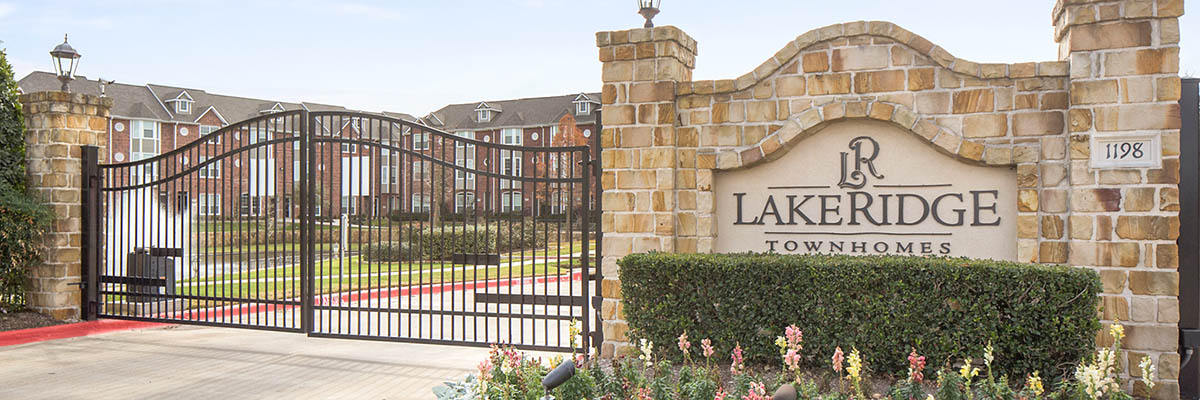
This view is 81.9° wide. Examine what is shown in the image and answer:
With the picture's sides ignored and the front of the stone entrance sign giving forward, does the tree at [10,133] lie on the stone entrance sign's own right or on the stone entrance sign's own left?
on the stone entrance sign's own right

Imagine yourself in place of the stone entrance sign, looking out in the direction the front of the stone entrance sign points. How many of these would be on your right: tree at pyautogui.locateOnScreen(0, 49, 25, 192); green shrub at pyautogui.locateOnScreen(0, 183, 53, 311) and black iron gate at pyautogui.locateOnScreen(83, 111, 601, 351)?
3

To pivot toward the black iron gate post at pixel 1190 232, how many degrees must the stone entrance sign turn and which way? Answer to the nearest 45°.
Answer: approximately 90° to its left

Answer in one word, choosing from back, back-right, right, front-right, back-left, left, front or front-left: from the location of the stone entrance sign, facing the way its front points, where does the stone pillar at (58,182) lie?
right

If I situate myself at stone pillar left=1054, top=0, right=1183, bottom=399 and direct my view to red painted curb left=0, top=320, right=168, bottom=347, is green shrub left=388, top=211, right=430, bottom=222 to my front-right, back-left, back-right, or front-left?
front-right

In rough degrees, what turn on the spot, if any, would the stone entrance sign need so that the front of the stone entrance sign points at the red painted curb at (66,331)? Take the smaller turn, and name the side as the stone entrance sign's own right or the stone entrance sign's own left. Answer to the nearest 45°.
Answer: approximately 90° to the stone entrance sign's own right

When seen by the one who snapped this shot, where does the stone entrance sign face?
facing the viewer

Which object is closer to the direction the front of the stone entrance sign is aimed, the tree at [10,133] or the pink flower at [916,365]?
the pink flower

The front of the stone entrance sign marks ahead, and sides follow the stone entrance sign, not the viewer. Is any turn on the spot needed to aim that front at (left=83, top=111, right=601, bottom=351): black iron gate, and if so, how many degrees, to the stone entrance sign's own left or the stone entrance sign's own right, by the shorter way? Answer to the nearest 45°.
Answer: approximately 90° to the stone entrance sign's own right

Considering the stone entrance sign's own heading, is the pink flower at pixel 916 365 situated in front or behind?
in front

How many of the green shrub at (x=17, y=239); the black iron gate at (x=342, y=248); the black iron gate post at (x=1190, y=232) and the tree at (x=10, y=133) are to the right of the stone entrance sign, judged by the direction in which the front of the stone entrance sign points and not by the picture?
3

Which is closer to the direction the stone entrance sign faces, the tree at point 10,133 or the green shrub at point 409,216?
the tree

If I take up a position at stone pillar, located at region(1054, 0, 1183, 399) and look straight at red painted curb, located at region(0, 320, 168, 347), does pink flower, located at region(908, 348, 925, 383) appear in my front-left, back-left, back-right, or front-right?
front-left
